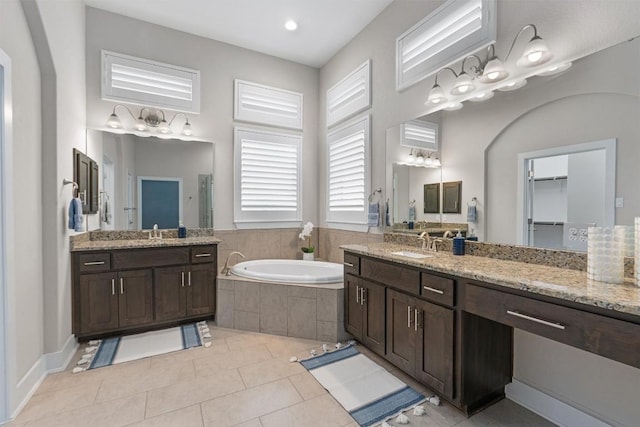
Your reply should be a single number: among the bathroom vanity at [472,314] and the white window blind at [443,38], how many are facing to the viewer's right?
0

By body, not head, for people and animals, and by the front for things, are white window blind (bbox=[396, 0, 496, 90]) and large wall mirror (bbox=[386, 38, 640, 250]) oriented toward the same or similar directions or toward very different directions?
same or similar directions

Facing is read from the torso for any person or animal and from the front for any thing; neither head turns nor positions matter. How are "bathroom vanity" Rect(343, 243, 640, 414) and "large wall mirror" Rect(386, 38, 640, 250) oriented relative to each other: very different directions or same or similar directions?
same or similar directions

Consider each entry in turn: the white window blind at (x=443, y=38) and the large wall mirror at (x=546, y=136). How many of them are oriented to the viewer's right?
0

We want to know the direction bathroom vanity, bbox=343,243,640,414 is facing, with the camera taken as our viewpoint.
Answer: facing the viewer and to the left of the viewer

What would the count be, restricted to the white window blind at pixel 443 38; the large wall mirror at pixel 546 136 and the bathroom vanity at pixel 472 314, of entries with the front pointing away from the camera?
0

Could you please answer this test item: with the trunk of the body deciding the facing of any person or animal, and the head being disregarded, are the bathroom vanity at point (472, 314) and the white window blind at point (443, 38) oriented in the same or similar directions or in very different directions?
same or similar directions
